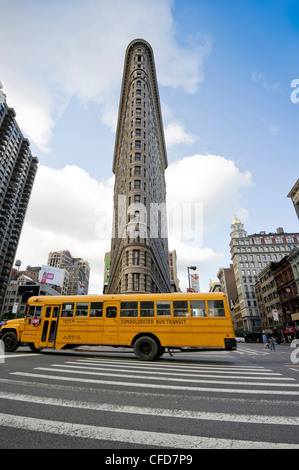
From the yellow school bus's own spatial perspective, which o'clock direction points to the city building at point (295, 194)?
The city building is roughly at 5 o'clock from the yellow school bus.

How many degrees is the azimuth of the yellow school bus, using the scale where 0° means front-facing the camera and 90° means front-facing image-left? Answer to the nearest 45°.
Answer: approximately 90°
